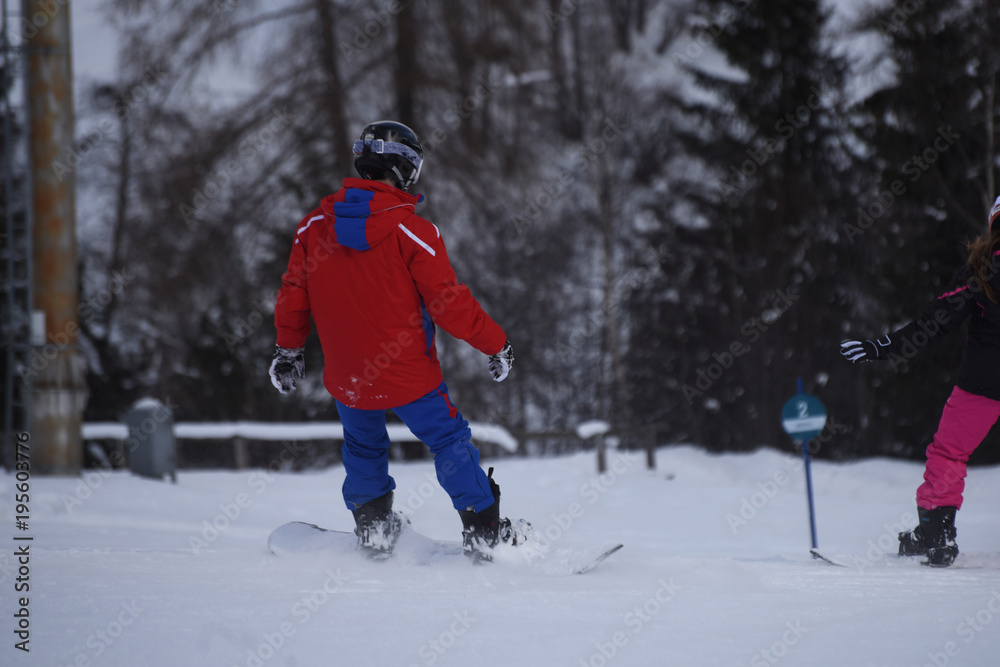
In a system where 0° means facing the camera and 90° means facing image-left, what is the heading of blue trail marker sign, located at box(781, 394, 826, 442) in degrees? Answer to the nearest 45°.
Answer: approximately 0°

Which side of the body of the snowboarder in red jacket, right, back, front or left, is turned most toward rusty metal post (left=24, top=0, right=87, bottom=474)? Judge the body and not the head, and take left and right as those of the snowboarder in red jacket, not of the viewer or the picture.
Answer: left

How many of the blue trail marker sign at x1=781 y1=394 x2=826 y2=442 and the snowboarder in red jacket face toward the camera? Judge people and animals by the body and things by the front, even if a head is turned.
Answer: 1

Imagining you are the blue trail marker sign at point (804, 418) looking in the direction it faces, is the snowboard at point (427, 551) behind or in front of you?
in front

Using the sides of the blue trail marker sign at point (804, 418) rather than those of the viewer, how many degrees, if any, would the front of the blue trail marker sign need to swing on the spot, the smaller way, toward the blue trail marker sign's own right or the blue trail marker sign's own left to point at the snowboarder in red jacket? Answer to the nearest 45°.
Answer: approximately 45° to the blue trail marker sign's own right

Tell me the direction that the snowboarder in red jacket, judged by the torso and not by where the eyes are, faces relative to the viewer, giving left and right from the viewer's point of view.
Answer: facing away from the viewer and to the right of the viewer

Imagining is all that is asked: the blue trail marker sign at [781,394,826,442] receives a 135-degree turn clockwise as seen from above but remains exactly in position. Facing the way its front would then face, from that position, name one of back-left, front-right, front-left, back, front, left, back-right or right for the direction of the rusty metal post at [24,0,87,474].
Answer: front-left

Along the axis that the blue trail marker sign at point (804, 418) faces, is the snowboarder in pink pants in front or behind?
in front

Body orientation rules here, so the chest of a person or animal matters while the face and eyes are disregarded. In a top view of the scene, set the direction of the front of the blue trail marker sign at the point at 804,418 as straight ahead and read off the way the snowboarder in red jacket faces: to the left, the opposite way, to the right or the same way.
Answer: the opposite way
